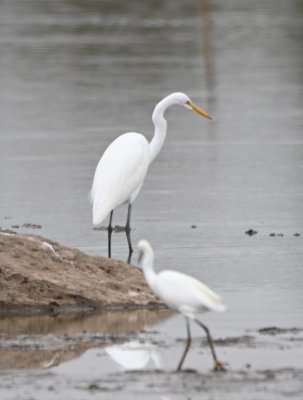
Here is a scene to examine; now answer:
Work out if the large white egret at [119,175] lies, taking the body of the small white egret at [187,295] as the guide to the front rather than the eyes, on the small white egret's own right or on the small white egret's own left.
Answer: on the small white egret's own right

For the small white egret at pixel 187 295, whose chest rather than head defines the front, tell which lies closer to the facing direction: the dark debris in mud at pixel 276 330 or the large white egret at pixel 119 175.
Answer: the large white egret

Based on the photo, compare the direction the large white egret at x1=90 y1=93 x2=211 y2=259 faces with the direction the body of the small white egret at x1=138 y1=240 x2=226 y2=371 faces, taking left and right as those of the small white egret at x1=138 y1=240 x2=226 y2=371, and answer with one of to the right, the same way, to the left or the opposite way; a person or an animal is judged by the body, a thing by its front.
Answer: the opposite way

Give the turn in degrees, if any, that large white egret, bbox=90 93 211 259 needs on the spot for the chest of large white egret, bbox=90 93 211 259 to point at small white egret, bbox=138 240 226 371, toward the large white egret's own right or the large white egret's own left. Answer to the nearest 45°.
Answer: approximately 90° to the large white egret's own right

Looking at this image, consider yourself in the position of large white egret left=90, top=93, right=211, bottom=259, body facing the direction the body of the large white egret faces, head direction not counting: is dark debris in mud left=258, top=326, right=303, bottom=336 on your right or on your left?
on your right

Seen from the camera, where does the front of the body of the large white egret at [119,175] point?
to the viewer's right

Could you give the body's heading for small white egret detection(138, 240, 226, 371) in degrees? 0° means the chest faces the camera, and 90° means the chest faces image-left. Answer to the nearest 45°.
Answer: approximately 90°

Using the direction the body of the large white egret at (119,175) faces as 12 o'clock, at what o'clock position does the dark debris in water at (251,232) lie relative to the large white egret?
The dark debris in water is roughly at 12 o'clock from the large white egret.

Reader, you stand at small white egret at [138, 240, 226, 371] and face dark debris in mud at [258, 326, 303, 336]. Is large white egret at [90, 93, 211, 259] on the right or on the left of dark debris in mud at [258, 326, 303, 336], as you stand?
left

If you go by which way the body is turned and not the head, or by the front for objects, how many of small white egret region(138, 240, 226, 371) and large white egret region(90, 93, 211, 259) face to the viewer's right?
1
